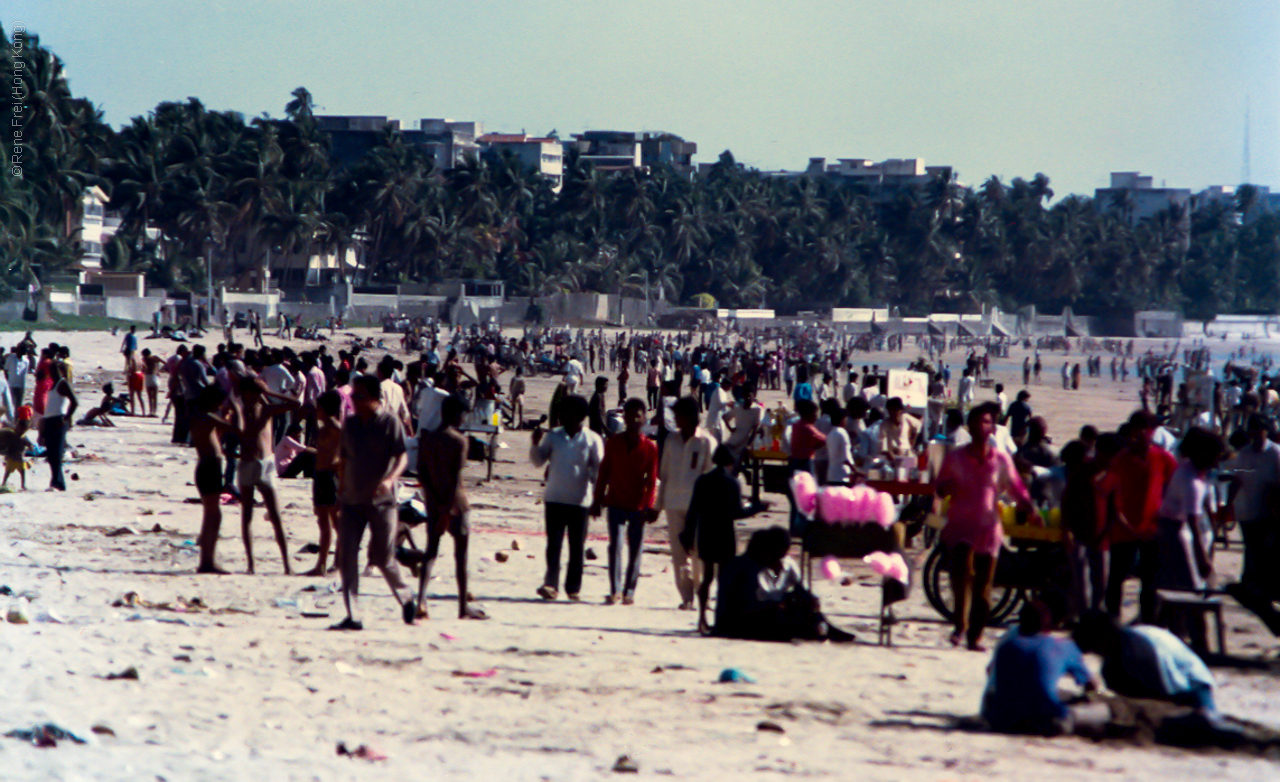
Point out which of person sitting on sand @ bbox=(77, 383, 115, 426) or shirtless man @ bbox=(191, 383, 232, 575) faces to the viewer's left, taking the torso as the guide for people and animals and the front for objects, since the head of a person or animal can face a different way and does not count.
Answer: the person sitting on sand

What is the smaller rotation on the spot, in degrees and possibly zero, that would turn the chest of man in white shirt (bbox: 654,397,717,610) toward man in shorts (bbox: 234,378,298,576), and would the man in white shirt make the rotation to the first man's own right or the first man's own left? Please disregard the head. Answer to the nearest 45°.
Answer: approximately 90° to the first man's own right

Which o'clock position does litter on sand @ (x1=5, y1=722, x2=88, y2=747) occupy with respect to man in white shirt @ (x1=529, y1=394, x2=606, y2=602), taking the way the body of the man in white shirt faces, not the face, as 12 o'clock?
The litter on sand is roughly at 1 o'clock from the man in white shirt.

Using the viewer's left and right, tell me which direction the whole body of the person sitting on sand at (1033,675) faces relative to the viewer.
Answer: facing away from the viewer and to the right of the viewer

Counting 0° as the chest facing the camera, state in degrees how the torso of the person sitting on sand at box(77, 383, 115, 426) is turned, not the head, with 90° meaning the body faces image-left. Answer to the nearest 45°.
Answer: approximately 90°

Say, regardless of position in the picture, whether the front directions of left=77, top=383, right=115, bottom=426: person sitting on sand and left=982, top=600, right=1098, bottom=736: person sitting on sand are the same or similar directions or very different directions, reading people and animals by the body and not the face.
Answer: very different directions

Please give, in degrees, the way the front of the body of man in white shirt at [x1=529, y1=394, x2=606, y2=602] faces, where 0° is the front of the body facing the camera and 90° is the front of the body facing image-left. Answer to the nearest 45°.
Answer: approximately 0°
